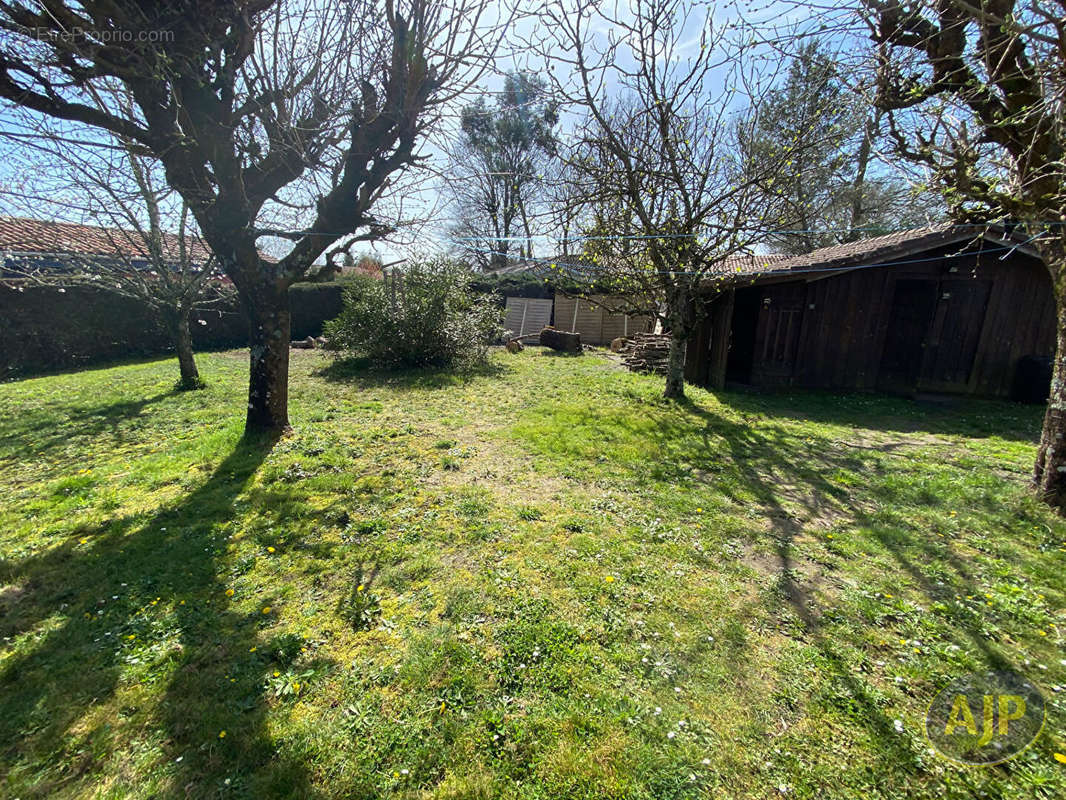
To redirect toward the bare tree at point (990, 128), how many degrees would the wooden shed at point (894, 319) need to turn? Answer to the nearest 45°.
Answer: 0° — it already faces it

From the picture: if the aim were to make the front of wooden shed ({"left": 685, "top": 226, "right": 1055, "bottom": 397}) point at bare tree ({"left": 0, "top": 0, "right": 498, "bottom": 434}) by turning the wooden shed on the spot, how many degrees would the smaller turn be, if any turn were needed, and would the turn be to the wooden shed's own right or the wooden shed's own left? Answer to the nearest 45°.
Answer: approximately 45° to the wooden shed's own right

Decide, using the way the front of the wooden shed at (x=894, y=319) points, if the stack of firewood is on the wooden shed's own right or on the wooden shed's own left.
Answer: on the wooden shed's own right

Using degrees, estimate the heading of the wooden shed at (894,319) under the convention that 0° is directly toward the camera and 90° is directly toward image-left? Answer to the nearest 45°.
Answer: approximately 0°

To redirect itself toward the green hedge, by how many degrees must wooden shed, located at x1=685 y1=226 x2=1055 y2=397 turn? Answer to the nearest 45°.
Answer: approximately 45° to its right

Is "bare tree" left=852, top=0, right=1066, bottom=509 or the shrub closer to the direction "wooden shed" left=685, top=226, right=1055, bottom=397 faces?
the bare tree

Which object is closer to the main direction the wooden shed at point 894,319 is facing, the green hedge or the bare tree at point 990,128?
the bare tree

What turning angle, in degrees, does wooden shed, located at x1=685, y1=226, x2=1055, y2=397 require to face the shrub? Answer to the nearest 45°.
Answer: approximately 45° to its right

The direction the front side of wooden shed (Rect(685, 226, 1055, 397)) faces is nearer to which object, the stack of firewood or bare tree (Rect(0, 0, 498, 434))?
the bare tree
